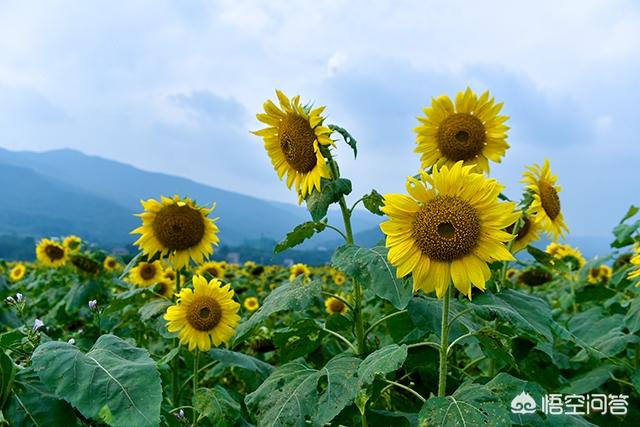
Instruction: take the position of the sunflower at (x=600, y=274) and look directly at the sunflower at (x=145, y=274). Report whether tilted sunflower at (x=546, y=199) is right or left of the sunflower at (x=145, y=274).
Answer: left

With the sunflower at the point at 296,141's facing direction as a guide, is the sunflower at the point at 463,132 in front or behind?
behind

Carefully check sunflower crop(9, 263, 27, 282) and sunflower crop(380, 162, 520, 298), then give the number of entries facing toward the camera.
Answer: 2

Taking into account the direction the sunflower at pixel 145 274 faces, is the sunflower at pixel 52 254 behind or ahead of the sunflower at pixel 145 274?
behind
